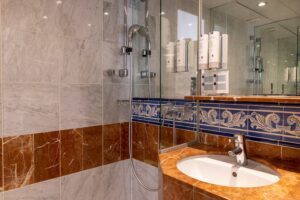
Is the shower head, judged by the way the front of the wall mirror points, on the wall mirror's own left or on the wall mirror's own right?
on the wall mirror's own right

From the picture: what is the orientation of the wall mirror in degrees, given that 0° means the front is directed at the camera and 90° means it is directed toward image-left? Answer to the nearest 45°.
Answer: approximately 0°
